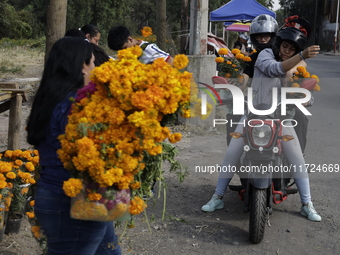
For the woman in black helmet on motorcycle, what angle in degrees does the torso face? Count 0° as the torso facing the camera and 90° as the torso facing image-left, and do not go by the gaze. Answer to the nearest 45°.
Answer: approximately 0°

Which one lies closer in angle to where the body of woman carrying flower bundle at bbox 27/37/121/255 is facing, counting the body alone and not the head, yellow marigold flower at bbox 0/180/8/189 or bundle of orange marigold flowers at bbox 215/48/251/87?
the bundle of orange marigold flowers

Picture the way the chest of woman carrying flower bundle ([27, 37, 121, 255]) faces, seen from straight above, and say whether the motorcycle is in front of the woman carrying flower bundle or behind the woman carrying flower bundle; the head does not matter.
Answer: in front

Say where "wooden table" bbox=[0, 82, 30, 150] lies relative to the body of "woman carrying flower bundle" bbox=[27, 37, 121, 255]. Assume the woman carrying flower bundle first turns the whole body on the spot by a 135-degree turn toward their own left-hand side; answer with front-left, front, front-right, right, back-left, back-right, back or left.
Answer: front-right

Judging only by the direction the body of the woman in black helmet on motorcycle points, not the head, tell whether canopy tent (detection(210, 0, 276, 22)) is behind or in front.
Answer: behind

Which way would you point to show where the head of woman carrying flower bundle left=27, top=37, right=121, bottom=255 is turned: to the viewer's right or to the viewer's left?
to the viewer's right

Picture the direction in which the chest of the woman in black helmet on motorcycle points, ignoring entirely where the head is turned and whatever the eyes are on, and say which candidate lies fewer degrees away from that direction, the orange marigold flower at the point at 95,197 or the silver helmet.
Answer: the orange marigold flower

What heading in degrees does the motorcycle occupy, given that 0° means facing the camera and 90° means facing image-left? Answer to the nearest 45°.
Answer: approximately 0°

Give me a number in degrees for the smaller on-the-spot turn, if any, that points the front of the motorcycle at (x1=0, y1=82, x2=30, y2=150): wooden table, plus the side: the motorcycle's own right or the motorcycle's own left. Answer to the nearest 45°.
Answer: approximately 90° to the motorcycle's own right

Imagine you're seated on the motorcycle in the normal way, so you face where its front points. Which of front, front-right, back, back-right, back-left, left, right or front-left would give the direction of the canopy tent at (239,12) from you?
back

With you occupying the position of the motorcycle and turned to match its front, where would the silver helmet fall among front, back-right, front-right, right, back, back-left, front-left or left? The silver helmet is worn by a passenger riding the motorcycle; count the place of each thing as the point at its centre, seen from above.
back

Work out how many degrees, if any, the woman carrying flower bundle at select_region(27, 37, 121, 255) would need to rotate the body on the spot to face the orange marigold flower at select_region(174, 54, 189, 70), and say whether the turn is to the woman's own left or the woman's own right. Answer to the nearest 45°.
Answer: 0° — they already face it

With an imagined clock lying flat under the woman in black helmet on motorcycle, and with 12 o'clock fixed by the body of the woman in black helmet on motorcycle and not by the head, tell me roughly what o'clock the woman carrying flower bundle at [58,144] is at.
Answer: The woman carrying flower bundle is roughly at 1 o'clock from the woman in black helmet on motorcycle.

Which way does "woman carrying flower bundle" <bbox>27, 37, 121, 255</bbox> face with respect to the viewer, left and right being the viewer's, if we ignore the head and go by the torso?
facing to the right of the viewer
